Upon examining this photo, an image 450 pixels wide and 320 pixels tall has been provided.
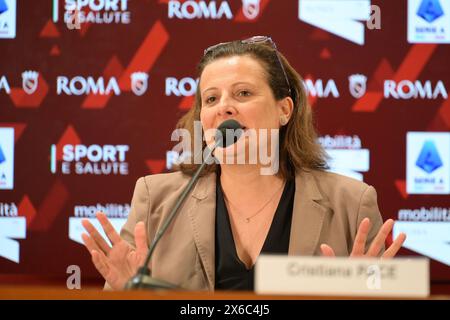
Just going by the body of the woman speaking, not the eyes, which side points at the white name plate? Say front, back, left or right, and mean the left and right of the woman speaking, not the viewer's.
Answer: front

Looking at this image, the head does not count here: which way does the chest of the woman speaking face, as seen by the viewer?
toward the camera

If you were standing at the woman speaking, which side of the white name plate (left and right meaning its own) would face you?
back

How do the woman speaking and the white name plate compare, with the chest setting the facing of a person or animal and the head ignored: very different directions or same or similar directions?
same or similar directions

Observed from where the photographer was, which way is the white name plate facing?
facing the viewer

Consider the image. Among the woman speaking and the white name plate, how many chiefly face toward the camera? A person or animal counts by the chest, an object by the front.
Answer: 2
